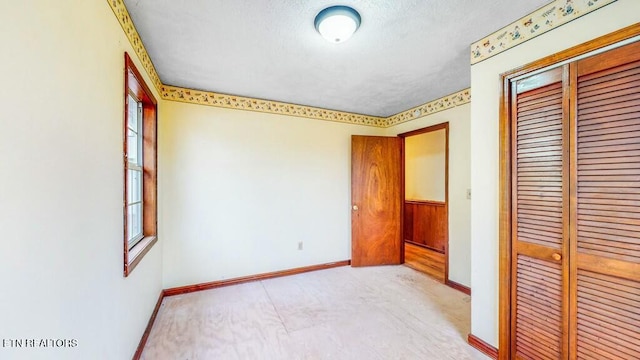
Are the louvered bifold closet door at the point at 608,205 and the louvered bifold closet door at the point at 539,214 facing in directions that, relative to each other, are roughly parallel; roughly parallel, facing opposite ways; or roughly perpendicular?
roughly parallel

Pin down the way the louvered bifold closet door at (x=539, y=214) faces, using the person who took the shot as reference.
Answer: facing the viewer and to the left of the viewer

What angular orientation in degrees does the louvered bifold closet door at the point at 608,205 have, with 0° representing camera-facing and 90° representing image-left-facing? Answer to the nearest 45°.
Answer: approximately 45°

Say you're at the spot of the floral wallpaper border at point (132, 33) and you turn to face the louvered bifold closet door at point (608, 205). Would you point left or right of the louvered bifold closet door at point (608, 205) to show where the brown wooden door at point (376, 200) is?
left

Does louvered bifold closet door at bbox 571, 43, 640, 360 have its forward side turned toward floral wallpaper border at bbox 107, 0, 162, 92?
yes

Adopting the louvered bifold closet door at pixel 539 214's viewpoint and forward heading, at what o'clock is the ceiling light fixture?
The ceiling light fixture is roughly at 12 o'clock from the louvered bifold closet door.

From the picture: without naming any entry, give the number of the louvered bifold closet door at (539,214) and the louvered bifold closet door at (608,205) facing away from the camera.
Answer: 0
